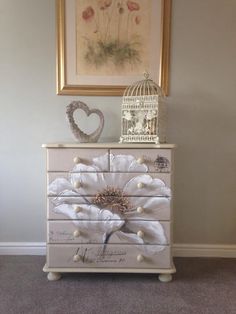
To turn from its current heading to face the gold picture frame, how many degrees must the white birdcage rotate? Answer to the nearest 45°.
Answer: approximately 135° to its right

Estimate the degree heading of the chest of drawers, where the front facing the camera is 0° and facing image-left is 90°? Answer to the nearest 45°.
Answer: approximately 0°

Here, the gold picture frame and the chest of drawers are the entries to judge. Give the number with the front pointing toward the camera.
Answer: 2
